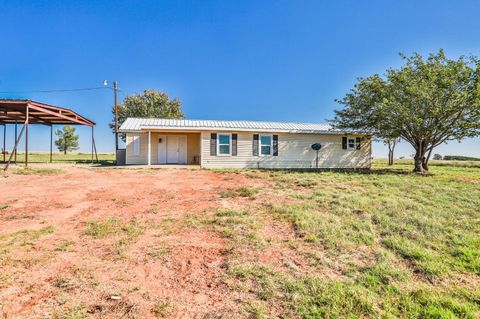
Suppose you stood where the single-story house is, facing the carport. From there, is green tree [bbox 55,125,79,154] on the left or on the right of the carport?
right

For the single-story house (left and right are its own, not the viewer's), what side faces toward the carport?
right

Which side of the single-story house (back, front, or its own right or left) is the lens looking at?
front

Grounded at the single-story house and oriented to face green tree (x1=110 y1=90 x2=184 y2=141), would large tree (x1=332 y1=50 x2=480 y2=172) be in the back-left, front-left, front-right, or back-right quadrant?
back-right

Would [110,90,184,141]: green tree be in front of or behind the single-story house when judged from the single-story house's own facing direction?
behind
